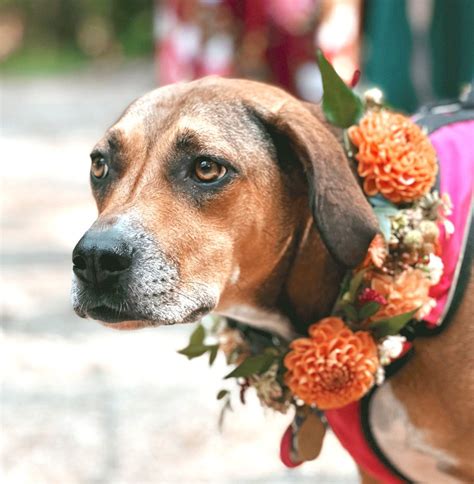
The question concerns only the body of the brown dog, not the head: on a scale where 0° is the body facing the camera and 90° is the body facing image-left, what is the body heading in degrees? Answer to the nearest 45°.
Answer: approximately 45°
